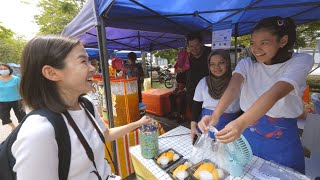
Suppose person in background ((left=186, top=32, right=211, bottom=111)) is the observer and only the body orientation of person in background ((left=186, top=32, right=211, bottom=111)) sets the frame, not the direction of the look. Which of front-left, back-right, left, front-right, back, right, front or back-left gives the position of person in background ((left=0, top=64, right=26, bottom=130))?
front-right

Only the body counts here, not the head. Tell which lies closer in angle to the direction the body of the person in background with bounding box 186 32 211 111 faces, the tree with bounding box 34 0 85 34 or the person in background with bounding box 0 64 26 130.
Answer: the person in background

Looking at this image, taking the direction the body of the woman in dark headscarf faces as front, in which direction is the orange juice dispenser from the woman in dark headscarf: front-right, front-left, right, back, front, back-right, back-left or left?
right

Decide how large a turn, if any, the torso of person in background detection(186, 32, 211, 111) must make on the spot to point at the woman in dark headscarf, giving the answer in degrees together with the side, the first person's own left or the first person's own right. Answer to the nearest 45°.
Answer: approximately 45° to the first person's own left

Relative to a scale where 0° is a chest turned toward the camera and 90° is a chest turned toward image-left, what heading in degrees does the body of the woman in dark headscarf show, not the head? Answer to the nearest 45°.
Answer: approximately 0°

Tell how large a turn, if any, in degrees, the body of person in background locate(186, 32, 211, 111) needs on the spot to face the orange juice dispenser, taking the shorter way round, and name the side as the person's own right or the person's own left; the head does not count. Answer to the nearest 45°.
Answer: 0° — they already face it

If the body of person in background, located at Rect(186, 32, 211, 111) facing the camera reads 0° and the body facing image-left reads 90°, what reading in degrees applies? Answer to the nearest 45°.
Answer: approximately 45°

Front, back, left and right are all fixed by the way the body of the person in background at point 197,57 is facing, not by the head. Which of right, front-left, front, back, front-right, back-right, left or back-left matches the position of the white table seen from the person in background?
front-left

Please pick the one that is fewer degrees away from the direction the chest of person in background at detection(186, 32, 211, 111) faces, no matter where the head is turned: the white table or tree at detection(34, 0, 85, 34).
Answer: the white table

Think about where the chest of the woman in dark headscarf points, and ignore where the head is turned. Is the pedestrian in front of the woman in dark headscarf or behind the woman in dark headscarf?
in front
